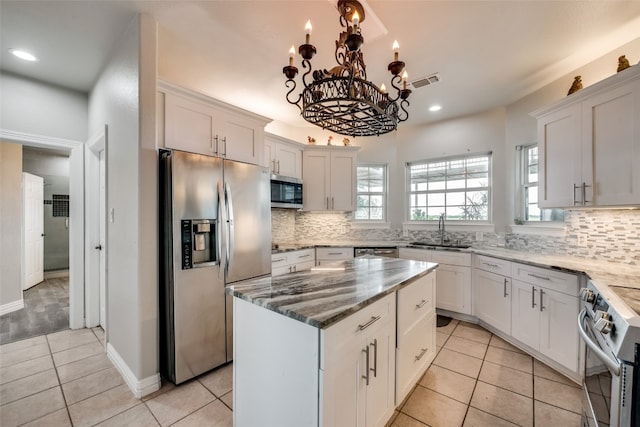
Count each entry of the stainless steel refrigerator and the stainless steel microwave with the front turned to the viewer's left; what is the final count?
0

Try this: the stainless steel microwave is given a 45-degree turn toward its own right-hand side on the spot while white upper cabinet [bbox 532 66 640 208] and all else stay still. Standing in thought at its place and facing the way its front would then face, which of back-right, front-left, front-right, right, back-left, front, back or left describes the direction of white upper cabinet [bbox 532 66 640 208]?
front-left

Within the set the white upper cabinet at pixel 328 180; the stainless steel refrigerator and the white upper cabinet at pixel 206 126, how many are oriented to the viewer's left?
0

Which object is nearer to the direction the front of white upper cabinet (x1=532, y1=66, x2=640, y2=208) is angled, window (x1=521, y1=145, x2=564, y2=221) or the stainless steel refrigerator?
the stainless steel refrigerator

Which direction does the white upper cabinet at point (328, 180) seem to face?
toward the camera

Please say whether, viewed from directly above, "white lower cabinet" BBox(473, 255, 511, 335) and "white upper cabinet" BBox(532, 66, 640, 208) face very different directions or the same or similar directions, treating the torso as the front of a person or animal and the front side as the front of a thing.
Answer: same or similar directions

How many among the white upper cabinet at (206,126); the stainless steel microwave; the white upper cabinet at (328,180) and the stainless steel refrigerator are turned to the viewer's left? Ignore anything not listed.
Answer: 0

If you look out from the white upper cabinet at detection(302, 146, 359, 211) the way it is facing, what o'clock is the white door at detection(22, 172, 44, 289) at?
The white door is roughly at 3 o'clock from the white upper cabinet.

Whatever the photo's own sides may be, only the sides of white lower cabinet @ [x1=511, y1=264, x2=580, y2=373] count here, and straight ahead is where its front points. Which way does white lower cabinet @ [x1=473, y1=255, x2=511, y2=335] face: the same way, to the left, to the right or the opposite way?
the same way

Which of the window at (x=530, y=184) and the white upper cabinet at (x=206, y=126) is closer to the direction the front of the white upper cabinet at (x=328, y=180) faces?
the white upper cabinet

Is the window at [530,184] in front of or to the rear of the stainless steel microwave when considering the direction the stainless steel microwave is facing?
in front
